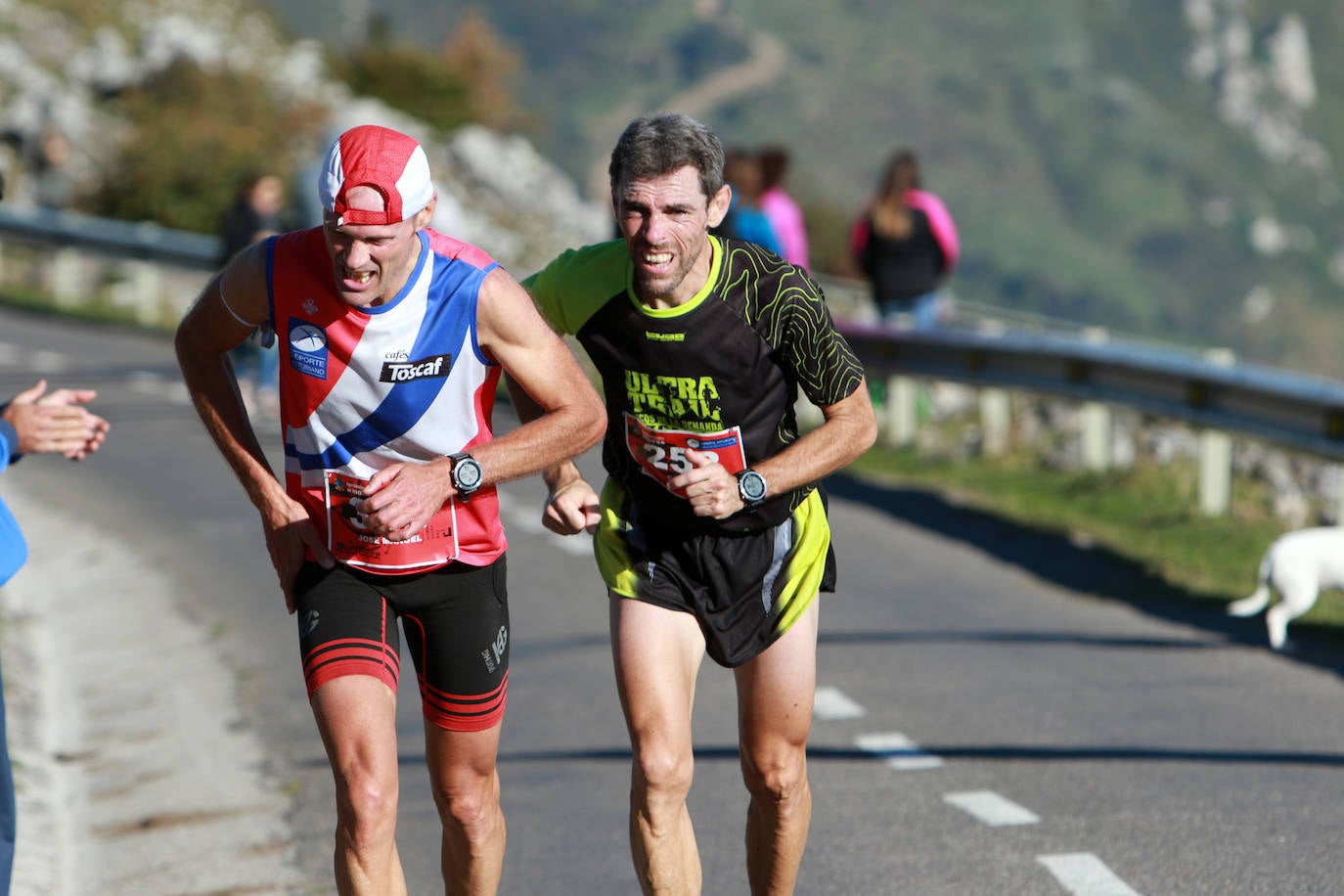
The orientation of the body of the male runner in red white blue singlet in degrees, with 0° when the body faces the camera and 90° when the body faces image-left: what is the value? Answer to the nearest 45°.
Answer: approximately 0°

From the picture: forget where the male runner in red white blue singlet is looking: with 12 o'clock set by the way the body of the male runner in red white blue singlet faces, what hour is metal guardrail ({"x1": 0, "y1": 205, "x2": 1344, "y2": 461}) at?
The metal guardrail is roughly at 7 o'clock from the male runner in red white blue singlet.

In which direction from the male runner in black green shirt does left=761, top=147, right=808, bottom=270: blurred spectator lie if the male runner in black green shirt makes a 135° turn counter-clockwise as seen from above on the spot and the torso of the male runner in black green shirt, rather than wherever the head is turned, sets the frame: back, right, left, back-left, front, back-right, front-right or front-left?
front-left

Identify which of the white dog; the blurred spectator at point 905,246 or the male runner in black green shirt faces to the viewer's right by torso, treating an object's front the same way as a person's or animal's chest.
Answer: the white dog

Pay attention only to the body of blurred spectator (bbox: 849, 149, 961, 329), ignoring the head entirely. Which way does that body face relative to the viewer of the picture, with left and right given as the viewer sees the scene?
facing away from the viewer

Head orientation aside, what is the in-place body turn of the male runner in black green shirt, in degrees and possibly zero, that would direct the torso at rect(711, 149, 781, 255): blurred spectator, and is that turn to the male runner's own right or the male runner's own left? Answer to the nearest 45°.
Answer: approximately 180°

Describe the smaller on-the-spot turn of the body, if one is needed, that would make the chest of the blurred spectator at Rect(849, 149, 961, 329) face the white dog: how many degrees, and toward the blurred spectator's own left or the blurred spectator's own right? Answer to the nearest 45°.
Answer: approximately 180°

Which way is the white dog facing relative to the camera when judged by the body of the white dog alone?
to the viewer's right

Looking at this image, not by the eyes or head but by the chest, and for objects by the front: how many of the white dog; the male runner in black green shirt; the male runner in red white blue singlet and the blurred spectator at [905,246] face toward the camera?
2

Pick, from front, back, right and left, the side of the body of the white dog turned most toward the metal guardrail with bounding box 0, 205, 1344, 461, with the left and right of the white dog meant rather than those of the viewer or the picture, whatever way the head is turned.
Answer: left
